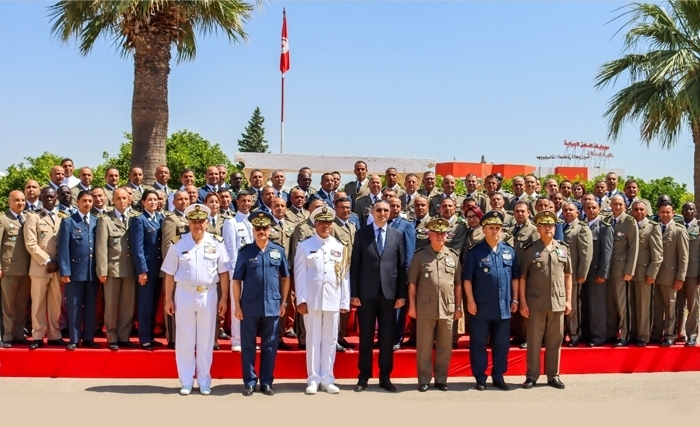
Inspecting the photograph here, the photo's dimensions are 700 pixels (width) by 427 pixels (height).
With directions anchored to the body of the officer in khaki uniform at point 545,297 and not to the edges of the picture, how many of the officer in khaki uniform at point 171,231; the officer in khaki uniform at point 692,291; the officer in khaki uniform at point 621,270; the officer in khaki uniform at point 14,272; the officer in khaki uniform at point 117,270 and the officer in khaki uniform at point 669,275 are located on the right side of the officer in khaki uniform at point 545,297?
3

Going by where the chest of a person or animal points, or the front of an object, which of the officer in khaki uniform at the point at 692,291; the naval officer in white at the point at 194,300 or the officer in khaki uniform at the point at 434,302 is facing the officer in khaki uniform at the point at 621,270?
the officer in khaki uniform at the point at 692,291

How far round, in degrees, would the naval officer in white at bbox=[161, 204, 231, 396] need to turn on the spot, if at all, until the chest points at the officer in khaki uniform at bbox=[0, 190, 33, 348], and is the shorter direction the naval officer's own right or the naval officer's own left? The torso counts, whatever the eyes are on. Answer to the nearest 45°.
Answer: approximately 135° to the naval officer's own right

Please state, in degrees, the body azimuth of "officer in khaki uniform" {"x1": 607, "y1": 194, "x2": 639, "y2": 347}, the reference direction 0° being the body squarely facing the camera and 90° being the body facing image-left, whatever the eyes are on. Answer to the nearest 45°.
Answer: approximately 45°

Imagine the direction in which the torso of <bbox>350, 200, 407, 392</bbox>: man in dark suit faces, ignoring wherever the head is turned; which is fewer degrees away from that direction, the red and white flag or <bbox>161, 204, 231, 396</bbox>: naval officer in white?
the naval officer in white

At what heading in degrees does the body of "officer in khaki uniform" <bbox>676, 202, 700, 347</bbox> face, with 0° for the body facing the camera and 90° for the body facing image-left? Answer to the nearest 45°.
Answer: approximately 45°

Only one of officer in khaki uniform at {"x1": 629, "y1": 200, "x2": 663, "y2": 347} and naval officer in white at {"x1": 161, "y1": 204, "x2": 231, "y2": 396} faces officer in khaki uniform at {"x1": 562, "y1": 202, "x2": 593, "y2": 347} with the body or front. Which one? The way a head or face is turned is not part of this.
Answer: officer in khaki uniform at {"x1": 629, "y1": 200, "x2": 663, "y2": 347}
